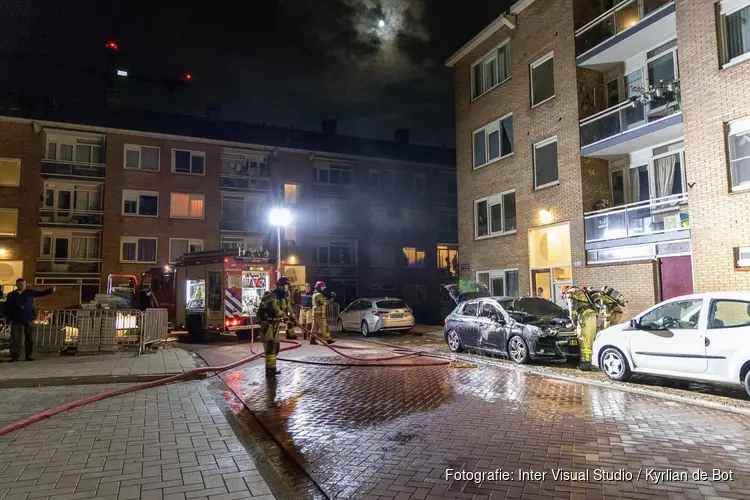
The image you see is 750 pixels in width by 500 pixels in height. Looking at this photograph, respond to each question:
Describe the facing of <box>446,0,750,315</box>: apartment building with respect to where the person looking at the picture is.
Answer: facing the viewer and to the left of the viewer

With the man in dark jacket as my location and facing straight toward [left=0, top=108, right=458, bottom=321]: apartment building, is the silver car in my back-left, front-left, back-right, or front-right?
front-right

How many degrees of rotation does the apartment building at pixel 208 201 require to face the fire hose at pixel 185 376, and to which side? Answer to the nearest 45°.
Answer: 0° — it already faces it

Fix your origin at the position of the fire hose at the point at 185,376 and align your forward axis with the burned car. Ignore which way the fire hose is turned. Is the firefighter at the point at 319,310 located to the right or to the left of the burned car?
left

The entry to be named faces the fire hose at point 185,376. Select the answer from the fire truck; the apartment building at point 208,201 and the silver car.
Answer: the apartment building

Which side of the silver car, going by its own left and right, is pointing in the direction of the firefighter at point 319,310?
left

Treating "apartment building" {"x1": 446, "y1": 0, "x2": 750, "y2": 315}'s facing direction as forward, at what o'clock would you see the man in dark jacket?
The man in dark jacket is roughly at 12 o'clock from the apartment building.

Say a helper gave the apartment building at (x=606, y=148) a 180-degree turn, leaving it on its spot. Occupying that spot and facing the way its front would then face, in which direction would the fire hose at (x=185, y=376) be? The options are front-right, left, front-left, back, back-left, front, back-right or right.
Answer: back

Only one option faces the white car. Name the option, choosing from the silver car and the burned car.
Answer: the burned car

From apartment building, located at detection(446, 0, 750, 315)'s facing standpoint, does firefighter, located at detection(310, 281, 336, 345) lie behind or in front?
in front

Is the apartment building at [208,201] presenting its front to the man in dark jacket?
yes

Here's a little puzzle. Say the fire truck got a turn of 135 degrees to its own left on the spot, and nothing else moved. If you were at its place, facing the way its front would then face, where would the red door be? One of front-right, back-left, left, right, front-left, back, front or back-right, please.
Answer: front-left

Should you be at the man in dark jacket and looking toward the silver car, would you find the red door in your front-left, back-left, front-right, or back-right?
front-right

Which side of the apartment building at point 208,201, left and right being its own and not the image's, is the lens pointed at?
front

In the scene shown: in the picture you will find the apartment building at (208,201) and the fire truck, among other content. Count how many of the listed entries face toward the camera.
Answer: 1

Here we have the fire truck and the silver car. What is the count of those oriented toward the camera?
0

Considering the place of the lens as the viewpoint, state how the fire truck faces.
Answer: facing away from the viewer and to the left of the viewer

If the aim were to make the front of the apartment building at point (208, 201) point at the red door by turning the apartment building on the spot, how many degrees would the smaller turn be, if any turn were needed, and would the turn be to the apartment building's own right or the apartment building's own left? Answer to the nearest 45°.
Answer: approximately 45° to the apartment building's own left
